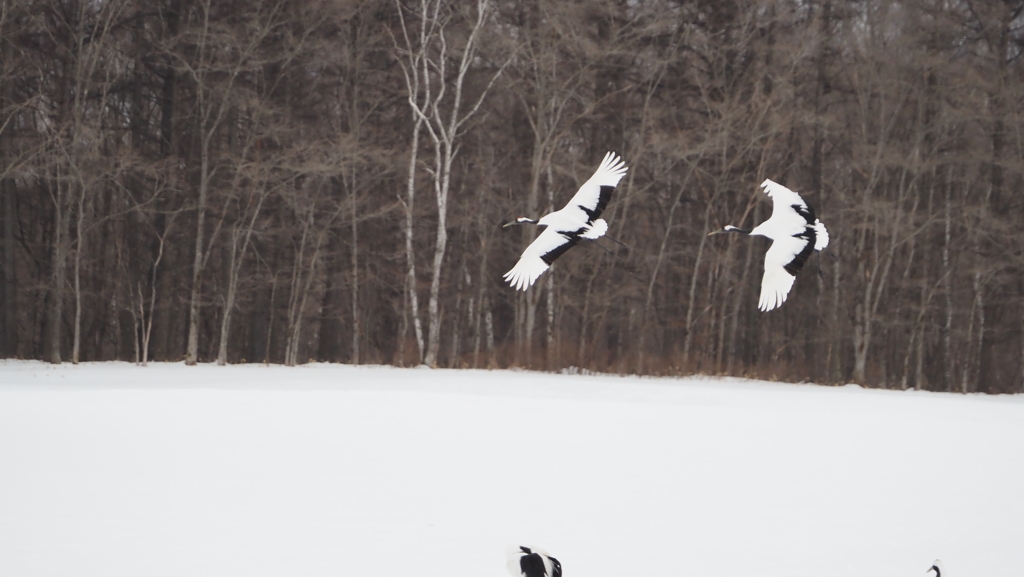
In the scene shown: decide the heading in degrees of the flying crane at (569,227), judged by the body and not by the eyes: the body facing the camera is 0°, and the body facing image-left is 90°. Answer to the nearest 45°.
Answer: approximately 90°

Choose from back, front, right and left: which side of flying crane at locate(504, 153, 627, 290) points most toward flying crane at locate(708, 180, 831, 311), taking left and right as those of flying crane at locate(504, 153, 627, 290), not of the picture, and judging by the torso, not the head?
back

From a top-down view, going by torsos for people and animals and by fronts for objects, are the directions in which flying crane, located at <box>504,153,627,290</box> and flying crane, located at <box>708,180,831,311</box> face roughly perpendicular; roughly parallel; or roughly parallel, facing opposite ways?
roughly parallel

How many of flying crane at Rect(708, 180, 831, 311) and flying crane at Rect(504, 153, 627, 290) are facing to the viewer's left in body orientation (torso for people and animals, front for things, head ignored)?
2

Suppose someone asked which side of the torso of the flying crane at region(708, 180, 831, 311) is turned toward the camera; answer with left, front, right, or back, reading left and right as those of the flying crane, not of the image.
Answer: left

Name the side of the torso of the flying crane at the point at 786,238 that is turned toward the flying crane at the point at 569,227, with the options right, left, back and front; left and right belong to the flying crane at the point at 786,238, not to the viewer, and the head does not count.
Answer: front
